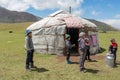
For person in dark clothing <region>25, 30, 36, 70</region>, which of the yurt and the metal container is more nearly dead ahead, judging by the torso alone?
the metal container

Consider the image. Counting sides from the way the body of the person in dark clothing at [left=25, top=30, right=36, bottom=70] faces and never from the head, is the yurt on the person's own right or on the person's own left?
on the person's own left

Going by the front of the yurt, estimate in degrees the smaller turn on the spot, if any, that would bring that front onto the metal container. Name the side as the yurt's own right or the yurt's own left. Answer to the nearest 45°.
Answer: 0° — it already faces it

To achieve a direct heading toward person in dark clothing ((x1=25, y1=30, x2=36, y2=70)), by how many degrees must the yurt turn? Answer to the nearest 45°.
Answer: approximately 45° to its right

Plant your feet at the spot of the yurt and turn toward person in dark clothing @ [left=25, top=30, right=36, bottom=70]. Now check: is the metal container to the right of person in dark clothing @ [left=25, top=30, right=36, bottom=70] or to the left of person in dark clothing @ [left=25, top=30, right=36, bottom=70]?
left

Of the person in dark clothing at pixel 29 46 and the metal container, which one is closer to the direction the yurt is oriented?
the metal container
